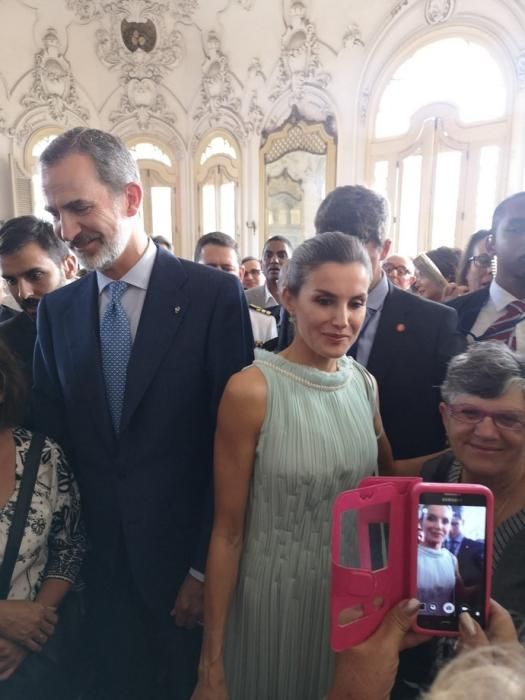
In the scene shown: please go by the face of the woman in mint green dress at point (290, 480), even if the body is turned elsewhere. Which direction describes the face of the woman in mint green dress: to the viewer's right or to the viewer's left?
to the viewer's right

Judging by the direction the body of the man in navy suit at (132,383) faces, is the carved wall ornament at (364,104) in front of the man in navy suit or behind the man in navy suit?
behind

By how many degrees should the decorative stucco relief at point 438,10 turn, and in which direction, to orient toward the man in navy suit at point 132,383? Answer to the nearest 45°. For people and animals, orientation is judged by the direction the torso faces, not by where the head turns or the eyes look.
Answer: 0° — it already faces them

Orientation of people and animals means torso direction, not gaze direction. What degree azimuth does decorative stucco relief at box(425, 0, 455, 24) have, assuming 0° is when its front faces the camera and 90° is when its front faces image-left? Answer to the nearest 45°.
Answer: approximately 0°

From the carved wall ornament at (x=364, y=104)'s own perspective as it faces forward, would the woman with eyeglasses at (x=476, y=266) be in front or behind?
in front

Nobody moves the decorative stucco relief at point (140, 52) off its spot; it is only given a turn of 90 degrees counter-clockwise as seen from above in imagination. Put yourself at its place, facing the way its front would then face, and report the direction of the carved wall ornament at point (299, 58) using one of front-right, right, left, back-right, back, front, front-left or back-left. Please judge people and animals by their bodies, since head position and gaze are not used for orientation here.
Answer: front-right

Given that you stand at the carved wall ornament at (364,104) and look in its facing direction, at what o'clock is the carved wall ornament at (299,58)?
the carved wall ornament at (299,58) is roughly at 4 o'clock from the carved wall ornament at (364,104).

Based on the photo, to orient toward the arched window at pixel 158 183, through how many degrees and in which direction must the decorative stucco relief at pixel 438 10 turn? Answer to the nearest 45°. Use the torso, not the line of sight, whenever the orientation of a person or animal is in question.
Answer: approximately 135° to its right

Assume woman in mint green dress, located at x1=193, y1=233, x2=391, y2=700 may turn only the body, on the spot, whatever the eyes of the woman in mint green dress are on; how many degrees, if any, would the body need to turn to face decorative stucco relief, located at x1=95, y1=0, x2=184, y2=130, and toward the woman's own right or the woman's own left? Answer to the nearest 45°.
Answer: approximately 135° to the woman's own left

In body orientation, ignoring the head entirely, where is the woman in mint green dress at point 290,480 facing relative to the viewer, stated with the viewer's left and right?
facing the viewer and to the right of the viewer

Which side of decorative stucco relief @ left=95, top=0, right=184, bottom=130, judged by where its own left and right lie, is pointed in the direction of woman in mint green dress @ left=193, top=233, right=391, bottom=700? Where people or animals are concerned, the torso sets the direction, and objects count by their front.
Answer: front
